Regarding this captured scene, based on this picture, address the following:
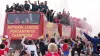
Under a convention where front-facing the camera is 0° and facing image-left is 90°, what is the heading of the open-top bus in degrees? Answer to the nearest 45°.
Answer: approximately 45°
